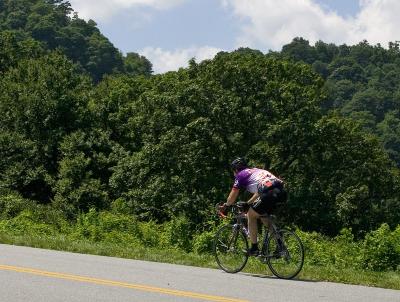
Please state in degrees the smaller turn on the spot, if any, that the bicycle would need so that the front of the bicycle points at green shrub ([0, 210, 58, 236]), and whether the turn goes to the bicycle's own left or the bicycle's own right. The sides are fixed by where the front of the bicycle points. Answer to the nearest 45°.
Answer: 0° — it already faces it

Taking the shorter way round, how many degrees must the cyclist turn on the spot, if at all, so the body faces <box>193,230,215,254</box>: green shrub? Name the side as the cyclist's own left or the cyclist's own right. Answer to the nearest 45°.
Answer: approximately 45° to the cyclist's own right

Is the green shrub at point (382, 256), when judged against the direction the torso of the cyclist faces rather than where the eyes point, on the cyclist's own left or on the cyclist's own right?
on the cyclist's own right

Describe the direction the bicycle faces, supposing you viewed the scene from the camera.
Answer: facing away from the viewer and to the left of the viewer

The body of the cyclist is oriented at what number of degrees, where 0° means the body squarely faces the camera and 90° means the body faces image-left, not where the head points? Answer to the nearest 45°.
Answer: approximately 135°

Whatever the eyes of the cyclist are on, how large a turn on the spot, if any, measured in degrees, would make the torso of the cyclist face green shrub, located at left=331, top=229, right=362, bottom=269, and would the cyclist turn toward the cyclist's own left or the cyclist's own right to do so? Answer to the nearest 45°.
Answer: approximately 90° to the cyclist's own right
